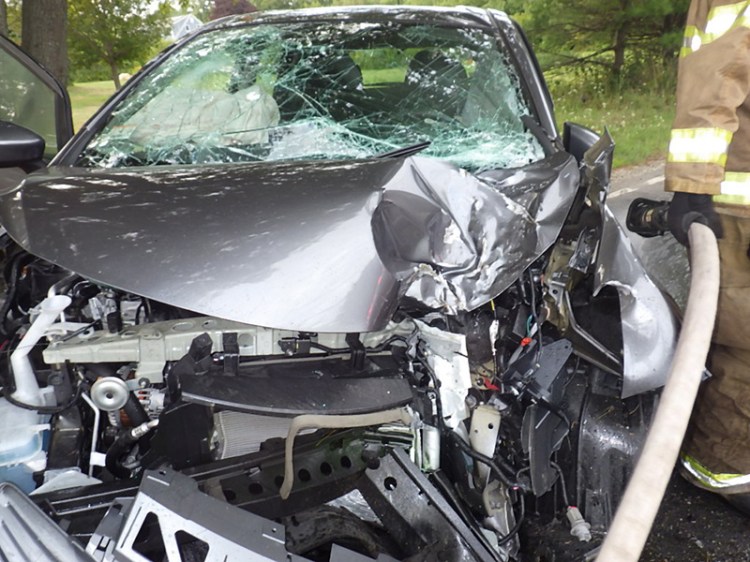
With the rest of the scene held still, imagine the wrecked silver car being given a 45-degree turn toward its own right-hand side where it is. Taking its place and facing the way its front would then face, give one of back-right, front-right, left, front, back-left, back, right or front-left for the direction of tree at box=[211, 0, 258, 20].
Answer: back-right

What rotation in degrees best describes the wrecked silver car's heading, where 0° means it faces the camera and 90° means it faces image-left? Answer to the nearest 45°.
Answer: approximately 0°

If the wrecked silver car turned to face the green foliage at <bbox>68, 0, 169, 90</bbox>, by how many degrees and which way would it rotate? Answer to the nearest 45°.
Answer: approximately 180°
